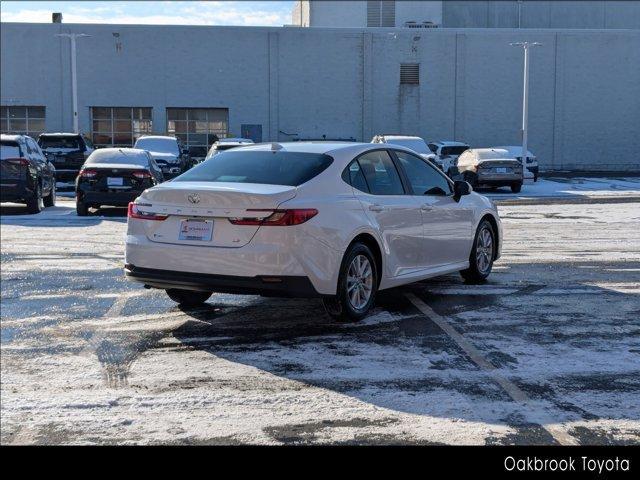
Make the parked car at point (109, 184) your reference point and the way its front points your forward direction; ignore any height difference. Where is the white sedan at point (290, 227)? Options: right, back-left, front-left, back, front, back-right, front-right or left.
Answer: back

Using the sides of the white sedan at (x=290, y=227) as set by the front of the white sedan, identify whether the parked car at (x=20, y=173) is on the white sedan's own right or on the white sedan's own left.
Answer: on the white sedan's own left

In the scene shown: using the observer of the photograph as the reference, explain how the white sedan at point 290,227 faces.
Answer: facing away from the viewer and to the right of the viewer

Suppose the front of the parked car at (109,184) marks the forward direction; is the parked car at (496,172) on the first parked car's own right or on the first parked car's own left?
on the first parked car's own right

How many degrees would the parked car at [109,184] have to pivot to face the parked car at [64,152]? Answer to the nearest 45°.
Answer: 0° — it already faces it

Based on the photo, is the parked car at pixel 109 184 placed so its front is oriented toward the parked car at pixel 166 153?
yes

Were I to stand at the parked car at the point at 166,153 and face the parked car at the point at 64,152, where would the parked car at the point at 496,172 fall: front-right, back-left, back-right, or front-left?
back-left

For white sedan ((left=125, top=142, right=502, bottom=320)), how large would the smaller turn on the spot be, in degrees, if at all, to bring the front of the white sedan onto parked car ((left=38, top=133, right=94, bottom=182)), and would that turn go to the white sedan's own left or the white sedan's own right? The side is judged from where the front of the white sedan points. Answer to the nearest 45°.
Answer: approximately 45° to the white sedan's own left

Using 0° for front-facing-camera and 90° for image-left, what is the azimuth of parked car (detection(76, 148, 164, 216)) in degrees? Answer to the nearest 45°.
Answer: approximately 180°

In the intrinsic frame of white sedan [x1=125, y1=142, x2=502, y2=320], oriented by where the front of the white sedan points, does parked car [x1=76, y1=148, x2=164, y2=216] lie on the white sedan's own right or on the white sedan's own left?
on the white sedan's own left
